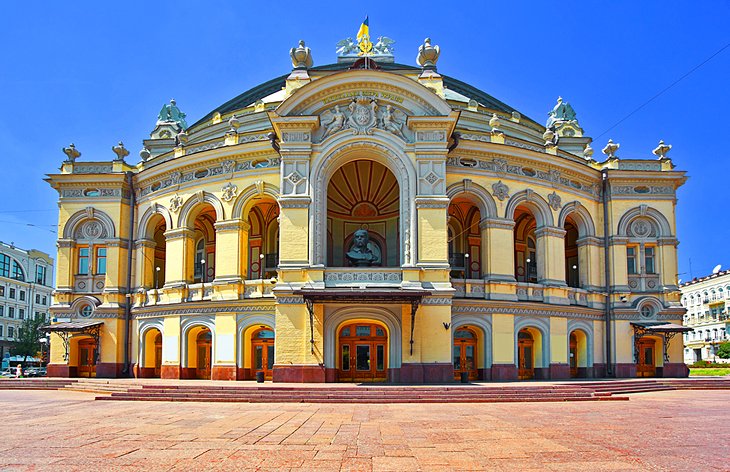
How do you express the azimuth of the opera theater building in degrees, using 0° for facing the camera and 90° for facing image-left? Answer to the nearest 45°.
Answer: approximately 0°

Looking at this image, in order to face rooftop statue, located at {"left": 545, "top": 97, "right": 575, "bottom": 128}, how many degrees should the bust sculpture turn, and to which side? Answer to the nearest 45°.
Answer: approximately 135° to its left

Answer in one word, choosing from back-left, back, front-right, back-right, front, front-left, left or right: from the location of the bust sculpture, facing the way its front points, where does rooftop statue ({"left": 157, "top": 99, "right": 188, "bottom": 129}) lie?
back-right

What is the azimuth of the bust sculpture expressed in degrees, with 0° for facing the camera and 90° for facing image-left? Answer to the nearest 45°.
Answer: approximately 0°
